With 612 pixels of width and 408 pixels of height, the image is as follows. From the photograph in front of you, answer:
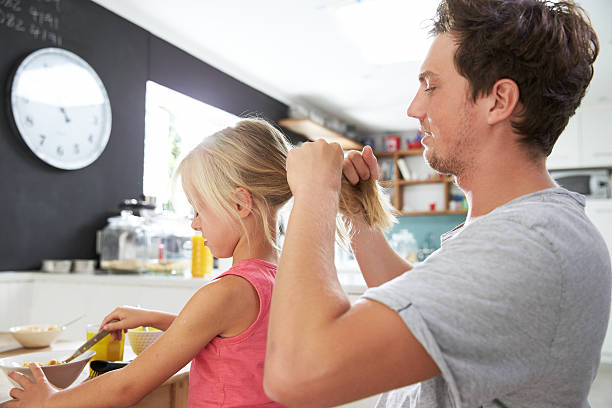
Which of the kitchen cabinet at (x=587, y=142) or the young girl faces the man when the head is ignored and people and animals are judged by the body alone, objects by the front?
the kitchen cabinet

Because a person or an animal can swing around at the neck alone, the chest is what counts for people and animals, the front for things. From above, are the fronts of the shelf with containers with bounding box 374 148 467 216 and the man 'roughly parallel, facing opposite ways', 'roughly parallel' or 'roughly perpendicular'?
roughly perpendicular

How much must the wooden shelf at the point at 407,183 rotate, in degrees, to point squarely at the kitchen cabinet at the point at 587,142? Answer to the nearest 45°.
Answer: approximately 45° to its left

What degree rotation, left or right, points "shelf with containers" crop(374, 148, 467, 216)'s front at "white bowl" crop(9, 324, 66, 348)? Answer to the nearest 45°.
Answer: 0° — it already faces it

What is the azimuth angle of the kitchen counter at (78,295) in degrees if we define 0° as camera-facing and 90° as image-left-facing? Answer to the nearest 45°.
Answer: approximately 0°

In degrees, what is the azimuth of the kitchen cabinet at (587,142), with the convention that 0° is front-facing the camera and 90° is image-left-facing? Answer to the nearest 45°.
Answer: approximately 0°

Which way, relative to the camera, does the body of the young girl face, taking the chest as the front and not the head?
to the viewer's left

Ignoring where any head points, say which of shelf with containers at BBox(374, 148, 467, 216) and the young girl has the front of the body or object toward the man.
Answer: the shelf with containers

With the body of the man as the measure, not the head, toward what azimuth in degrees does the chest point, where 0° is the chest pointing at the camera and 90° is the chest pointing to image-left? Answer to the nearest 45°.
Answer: approximately 90°

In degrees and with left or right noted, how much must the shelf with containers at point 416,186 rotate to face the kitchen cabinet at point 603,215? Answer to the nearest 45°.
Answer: approximately 45° to its left

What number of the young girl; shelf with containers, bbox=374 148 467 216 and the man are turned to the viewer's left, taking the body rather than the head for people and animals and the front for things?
2
